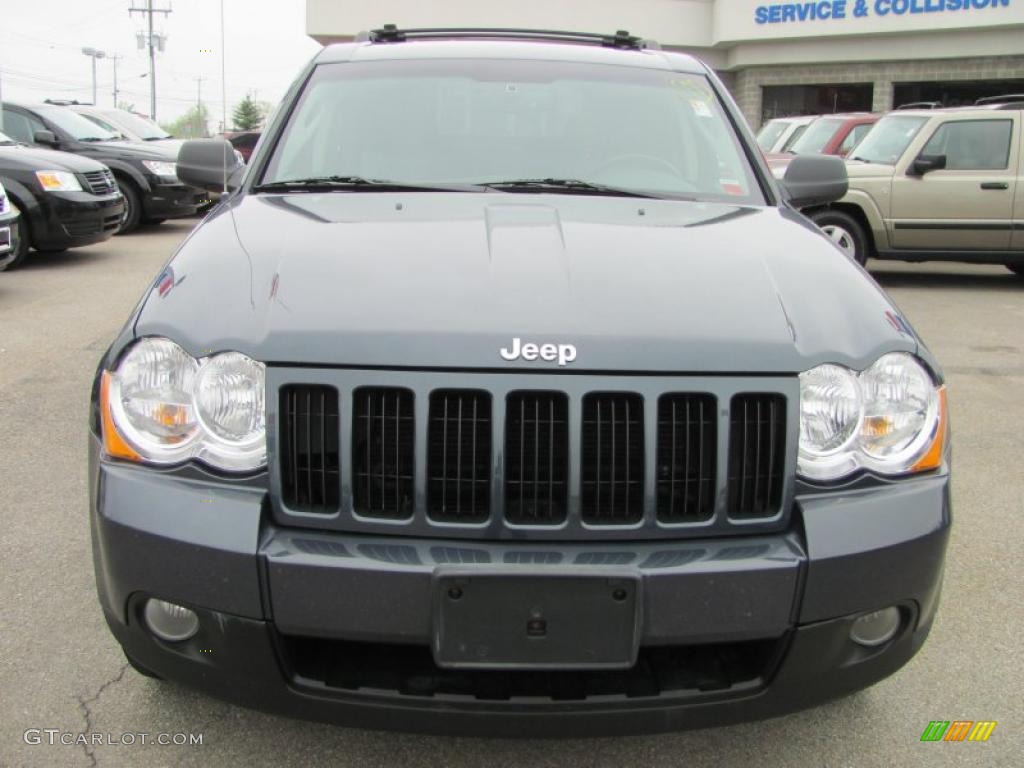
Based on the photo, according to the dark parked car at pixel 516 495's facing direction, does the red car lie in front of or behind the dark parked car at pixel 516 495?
behind

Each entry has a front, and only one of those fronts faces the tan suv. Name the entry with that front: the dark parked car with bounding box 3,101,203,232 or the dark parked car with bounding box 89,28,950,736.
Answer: the dark parked car with bounding box 3,101,203,232

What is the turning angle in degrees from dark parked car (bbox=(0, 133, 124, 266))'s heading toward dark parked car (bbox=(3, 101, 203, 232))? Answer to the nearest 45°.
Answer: approximately 135° to its left

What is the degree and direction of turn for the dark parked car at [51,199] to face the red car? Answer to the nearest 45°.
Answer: approximately 45° to its left

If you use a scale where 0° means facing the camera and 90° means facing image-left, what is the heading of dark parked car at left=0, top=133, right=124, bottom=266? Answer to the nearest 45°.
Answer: approximately 315°

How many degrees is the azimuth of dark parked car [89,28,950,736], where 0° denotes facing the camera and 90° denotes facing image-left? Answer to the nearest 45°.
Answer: approximately 0°

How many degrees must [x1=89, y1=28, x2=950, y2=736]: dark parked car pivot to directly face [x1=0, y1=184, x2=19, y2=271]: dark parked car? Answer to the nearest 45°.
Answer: approximately 135° to its right
